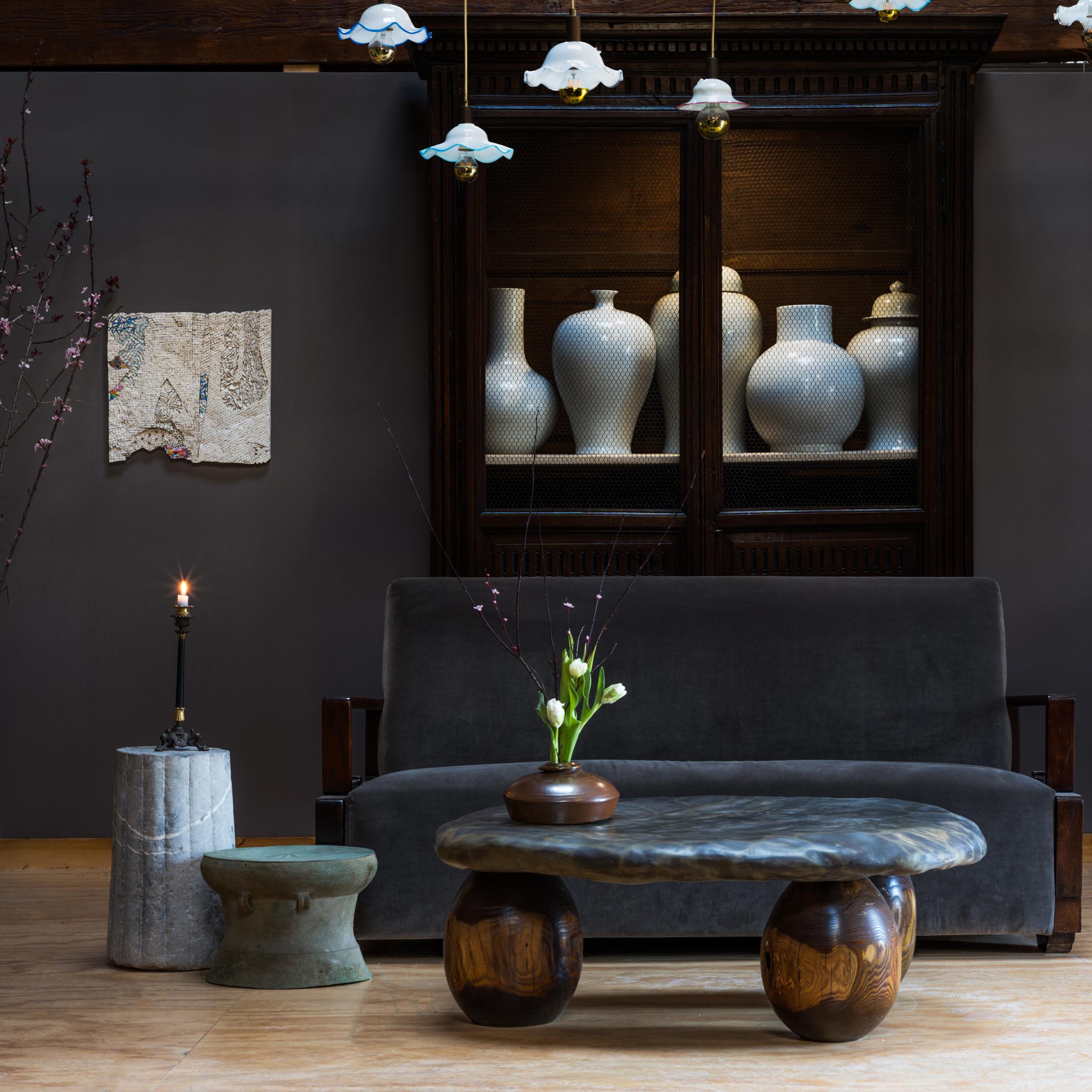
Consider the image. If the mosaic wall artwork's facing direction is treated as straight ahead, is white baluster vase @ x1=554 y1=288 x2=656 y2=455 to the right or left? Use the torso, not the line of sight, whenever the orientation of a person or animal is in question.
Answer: on its left

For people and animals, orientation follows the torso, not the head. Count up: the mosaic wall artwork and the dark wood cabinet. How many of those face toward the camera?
2

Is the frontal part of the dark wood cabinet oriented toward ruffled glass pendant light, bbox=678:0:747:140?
yes

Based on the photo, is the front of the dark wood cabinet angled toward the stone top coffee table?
yes

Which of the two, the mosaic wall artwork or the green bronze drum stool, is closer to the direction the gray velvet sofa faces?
the green bronze drum stool

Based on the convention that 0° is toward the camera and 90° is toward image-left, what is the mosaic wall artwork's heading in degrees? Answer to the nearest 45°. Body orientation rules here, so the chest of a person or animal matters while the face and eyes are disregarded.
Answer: approximately 0°

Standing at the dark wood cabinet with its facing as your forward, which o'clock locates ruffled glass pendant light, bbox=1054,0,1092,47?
The ruffled glass pendant light is roughly at 11 o'clock from the dark wood cabinet.
